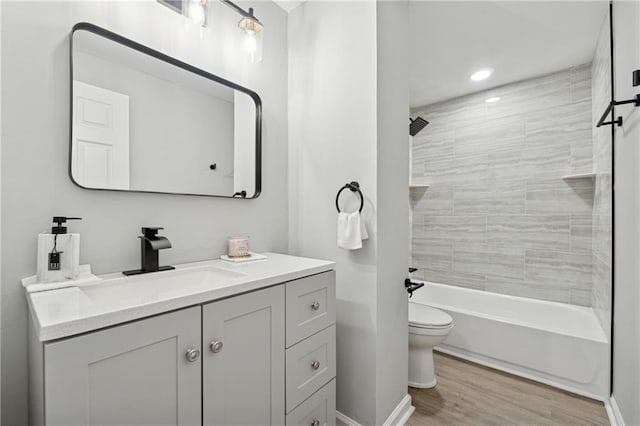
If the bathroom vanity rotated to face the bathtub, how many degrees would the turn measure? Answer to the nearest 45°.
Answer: approximately 45° to its left

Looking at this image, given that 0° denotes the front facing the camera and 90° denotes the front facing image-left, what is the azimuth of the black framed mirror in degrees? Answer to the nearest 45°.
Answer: approximately 315°

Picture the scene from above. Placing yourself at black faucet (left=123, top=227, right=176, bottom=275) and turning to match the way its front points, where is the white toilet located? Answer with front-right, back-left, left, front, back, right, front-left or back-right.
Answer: front-left

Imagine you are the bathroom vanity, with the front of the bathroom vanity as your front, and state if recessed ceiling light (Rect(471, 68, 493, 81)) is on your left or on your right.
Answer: on your left

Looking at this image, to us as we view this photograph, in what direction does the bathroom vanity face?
facing the viewer and to the right of the viewer

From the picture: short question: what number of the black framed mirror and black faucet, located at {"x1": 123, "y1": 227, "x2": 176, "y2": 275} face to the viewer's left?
0
